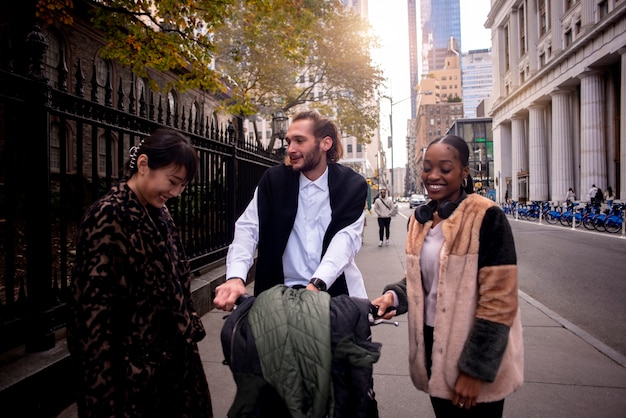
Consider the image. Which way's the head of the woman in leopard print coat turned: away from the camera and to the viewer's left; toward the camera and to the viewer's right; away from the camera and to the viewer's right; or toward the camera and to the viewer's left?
toward the camera and to the viewer's right

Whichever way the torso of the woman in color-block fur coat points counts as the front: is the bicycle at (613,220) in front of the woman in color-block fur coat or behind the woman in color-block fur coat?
behind

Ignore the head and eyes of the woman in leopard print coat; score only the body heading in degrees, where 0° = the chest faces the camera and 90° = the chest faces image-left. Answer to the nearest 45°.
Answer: approximately 315°

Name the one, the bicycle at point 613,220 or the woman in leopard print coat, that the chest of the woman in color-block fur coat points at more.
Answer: the woman in leopard print coat

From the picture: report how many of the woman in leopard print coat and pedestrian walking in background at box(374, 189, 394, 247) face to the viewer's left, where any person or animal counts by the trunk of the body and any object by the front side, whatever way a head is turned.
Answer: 0

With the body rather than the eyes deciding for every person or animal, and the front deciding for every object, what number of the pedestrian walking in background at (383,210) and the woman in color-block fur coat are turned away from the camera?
0

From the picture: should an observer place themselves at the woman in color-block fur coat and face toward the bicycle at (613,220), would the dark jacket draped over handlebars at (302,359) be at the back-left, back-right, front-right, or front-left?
back-left

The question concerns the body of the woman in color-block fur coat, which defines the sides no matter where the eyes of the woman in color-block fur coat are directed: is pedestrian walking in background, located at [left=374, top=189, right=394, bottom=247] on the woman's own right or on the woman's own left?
on the woman's own right

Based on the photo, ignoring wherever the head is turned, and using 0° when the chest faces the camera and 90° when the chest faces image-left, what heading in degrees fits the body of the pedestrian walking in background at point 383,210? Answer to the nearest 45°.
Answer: approximately 0°

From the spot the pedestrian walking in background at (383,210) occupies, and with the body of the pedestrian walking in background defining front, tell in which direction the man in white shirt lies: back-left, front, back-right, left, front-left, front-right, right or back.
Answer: front

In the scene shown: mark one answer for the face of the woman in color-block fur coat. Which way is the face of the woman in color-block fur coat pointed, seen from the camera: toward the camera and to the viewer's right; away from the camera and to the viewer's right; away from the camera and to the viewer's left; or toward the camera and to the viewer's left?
toward the camera and to the viewer's left

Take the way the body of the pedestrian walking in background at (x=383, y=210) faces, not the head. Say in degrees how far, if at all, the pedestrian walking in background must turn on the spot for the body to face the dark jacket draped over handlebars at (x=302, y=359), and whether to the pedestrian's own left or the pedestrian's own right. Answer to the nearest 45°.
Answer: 0° — they already face it
